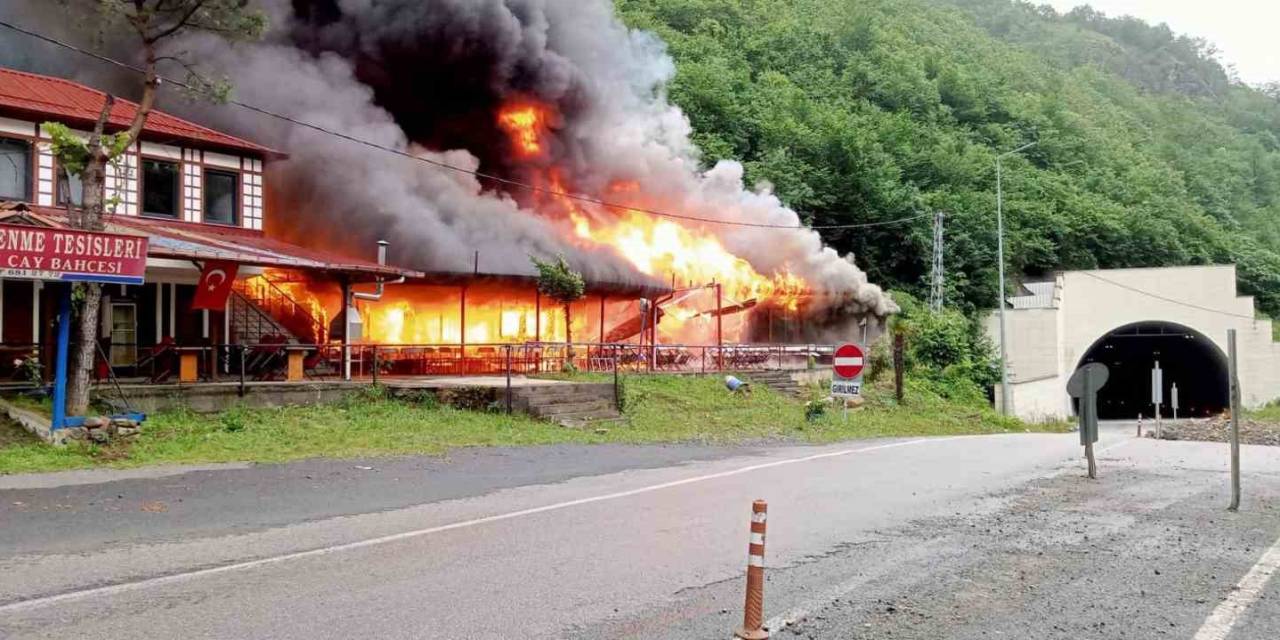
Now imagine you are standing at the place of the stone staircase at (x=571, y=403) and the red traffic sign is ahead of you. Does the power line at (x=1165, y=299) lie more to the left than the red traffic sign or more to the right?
left

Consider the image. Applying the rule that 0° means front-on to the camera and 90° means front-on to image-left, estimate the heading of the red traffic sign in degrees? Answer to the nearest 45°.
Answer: approximately 0°

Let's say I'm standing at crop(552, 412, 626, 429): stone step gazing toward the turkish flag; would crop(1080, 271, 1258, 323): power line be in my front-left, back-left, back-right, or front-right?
back-right

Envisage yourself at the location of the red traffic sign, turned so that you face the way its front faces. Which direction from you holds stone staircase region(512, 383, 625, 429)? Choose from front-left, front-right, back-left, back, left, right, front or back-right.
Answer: right

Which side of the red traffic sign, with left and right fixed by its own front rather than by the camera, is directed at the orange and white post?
front

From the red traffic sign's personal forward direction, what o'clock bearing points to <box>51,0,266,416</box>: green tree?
The green tree is roughly at 2 o'clock from the red traffic sign.

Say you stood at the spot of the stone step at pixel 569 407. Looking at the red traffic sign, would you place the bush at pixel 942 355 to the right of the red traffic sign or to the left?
left

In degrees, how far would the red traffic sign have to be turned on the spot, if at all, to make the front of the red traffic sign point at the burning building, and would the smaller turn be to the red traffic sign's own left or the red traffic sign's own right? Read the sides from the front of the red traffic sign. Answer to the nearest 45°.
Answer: approximately 135° to the red traffic sign's own right

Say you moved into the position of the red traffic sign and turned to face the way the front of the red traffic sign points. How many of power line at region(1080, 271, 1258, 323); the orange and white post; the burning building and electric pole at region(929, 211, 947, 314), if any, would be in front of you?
1

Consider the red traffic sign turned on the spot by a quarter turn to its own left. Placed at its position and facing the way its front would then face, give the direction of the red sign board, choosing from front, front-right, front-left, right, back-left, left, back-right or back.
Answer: back-right

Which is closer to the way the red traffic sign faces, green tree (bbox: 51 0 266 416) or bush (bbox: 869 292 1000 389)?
the green tree
